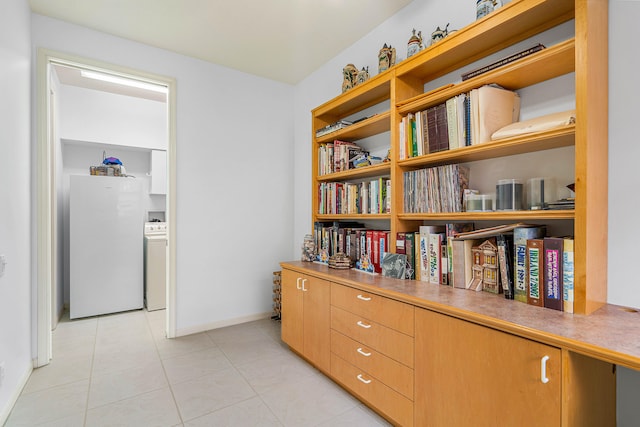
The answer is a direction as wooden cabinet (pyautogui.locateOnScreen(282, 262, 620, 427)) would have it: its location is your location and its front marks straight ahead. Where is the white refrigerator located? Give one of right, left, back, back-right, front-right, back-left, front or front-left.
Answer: front-right

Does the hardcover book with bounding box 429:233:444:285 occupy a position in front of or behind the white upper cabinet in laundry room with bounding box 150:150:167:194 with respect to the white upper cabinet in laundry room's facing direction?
in front

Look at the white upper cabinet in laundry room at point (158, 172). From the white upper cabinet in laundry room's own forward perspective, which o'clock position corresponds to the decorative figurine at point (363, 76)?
The decorative figurine is roughly at 11 o'clock from the white upper cabinet in laundry room.

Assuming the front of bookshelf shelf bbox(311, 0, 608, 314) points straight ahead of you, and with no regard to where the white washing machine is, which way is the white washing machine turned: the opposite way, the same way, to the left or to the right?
to the left

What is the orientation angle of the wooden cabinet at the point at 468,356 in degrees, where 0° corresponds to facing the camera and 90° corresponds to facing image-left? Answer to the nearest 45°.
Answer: approximately 45°

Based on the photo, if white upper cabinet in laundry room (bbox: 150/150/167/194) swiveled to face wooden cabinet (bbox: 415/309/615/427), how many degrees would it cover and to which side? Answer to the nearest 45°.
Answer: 0° — it already faces it

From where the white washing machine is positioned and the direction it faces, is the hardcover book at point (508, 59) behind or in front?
in front

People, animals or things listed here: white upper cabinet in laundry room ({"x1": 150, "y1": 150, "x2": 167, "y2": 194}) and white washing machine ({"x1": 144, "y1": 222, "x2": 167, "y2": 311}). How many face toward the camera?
2

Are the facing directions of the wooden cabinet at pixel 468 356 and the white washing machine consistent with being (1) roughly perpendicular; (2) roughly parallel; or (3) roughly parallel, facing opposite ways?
roughly perpendicular
